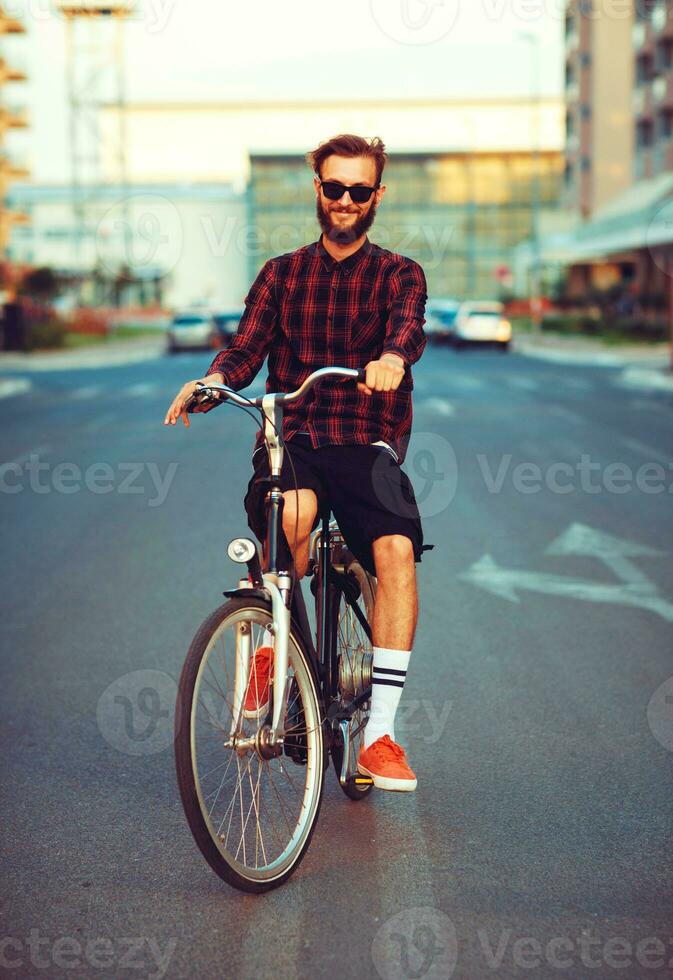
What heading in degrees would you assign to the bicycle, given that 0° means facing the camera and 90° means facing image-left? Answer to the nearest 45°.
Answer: approximately 45°

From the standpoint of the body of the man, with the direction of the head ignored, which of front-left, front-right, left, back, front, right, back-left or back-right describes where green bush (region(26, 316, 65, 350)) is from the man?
back

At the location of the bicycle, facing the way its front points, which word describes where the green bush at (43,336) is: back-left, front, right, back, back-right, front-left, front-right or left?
back-right

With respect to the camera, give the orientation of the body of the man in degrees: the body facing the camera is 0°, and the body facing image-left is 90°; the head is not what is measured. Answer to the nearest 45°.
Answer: approximately 0°

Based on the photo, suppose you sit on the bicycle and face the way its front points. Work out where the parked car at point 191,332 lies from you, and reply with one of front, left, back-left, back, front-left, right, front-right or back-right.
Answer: back-right

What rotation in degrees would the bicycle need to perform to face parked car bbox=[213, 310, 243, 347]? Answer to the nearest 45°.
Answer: approximately 135° to its right

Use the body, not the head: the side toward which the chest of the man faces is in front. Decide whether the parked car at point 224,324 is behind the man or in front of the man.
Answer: behind

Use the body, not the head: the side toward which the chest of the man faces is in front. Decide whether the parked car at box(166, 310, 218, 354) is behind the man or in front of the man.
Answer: behind
